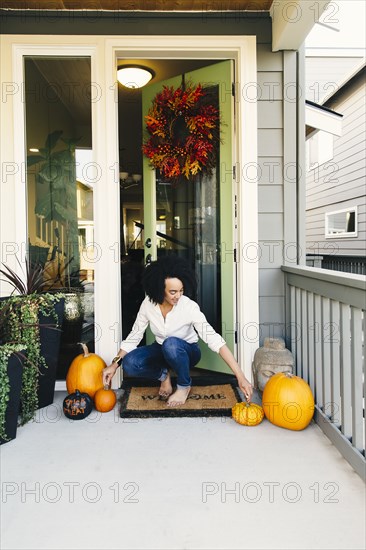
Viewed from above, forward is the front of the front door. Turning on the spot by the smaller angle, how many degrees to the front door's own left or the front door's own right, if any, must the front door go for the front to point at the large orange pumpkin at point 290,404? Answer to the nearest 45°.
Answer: approximately 45° to the front door's own left

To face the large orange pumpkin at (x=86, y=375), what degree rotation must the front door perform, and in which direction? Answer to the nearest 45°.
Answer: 0° — it already faces it

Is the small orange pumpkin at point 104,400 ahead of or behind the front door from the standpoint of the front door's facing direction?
ahead

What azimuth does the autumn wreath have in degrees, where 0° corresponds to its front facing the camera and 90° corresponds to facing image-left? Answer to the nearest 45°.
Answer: approximately 45°

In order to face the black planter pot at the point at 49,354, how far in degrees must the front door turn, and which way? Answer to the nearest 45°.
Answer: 0° — it already faces it

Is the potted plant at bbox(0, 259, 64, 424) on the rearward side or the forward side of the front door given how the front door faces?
on the forward side

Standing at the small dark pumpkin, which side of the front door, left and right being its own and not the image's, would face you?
front
